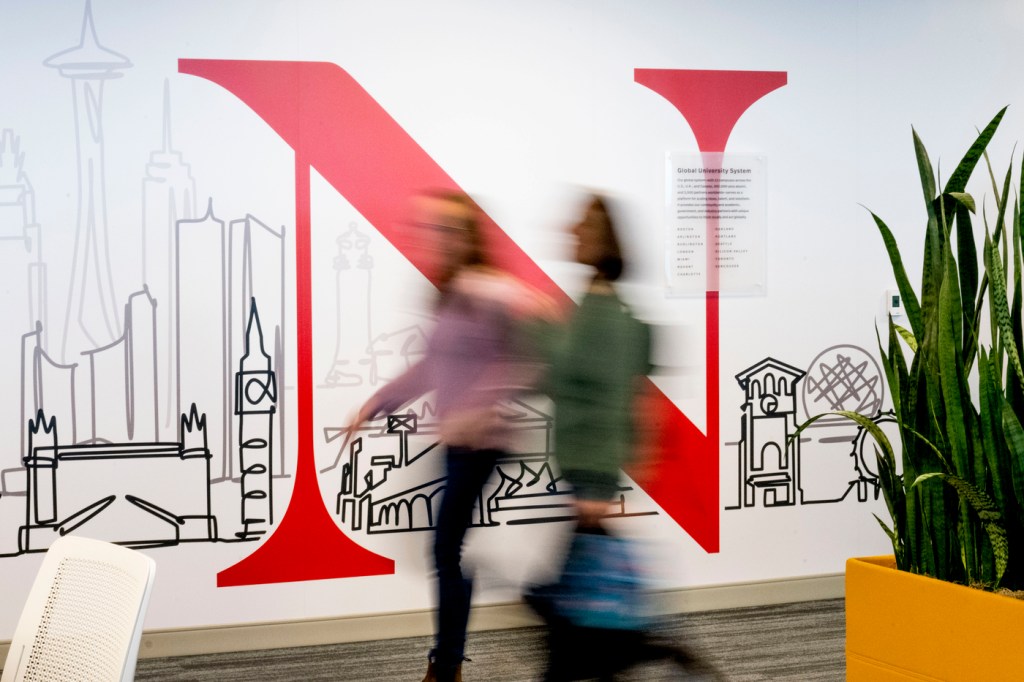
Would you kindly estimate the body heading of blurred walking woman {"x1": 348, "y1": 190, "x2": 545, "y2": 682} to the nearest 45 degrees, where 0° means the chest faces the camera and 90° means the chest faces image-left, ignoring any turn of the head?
approximately 90°

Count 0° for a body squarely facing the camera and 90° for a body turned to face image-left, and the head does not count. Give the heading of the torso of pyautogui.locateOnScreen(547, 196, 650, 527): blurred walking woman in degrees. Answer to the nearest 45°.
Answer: approximately 90°

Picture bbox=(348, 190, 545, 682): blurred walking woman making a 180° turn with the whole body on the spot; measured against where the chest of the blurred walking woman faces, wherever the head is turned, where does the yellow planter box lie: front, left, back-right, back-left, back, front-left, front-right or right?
front-right

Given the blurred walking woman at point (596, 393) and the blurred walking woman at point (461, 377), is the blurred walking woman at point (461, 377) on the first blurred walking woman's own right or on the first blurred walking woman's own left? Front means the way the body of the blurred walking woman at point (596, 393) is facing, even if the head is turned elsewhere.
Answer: on the first blurred walking woman's own right

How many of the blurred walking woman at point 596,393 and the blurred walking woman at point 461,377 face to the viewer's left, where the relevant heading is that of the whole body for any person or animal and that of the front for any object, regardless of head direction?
2

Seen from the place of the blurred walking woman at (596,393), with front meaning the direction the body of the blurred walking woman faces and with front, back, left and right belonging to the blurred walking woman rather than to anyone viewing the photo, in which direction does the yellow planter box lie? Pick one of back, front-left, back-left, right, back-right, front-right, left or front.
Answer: back
